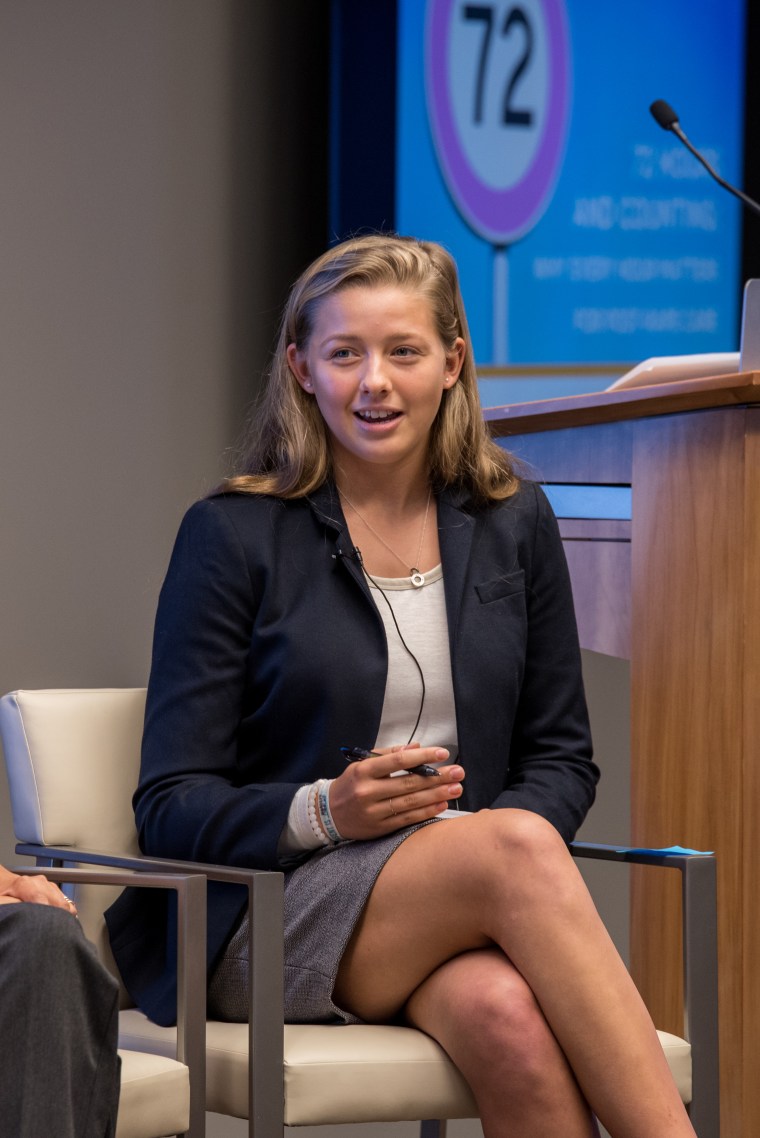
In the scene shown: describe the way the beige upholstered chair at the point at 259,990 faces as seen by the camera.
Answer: facing the viewer and to the right of the viewer

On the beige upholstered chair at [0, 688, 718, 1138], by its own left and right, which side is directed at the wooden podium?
left
